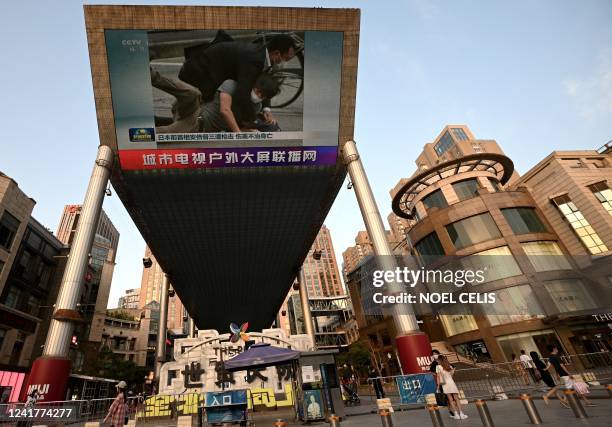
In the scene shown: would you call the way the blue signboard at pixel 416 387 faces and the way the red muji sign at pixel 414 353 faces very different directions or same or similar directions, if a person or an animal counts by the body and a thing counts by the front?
same or similar directions

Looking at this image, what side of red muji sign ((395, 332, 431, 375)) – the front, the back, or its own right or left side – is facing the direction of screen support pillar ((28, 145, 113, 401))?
right

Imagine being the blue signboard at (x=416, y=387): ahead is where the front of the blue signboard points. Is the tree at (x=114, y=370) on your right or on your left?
on your right

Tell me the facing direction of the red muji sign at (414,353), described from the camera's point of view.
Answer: facing the viewer

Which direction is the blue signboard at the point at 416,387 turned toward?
toward the camera

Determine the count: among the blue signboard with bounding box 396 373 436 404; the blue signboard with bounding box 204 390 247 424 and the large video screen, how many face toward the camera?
3

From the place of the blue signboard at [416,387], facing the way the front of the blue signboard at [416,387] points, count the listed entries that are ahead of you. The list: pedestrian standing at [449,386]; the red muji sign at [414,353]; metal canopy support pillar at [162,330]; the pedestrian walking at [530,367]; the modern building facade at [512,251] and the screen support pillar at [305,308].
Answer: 1

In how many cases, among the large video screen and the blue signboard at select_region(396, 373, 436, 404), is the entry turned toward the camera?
2

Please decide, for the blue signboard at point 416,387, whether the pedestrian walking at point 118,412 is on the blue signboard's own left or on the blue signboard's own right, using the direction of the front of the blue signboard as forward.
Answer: on the blue signboard's own right

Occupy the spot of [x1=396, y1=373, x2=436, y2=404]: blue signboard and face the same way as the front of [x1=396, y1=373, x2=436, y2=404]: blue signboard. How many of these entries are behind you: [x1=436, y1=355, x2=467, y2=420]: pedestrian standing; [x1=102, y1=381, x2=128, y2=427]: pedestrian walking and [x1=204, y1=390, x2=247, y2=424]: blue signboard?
0

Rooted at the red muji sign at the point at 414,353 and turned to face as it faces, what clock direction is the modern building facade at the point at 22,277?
The modern building facade is roughly at 3 o'clock from the red muji sign.

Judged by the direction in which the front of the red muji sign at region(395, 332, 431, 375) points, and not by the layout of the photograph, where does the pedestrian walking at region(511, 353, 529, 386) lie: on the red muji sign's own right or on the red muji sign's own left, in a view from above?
on the red muji sign's own left

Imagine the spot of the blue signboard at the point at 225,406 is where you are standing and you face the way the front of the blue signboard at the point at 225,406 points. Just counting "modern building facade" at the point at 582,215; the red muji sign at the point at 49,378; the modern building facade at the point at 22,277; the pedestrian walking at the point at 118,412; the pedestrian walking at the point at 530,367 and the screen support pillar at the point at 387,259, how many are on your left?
3

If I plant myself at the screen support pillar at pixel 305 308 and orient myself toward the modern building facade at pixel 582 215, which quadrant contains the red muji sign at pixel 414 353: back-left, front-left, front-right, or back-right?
front-right

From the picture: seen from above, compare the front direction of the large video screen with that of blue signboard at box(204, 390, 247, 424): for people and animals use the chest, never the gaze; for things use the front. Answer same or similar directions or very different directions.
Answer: same or similar directions
